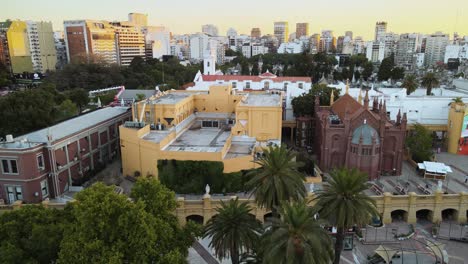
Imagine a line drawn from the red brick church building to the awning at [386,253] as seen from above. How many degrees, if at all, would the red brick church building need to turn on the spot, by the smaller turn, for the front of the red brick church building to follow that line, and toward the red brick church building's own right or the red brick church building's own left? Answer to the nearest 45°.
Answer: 0° — it already faces it

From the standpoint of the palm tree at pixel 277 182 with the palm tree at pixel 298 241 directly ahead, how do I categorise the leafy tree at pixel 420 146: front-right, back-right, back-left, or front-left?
back-left

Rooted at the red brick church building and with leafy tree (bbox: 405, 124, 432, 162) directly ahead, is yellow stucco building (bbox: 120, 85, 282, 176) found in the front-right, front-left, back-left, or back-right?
back-left

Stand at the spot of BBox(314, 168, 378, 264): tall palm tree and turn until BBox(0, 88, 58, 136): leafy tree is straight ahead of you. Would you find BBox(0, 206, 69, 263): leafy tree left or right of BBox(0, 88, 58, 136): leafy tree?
left

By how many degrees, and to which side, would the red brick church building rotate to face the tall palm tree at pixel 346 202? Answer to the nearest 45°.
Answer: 0° — it already faces it

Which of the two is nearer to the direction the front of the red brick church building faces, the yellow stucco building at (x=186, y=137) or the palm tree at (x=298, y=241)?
the palm tree
